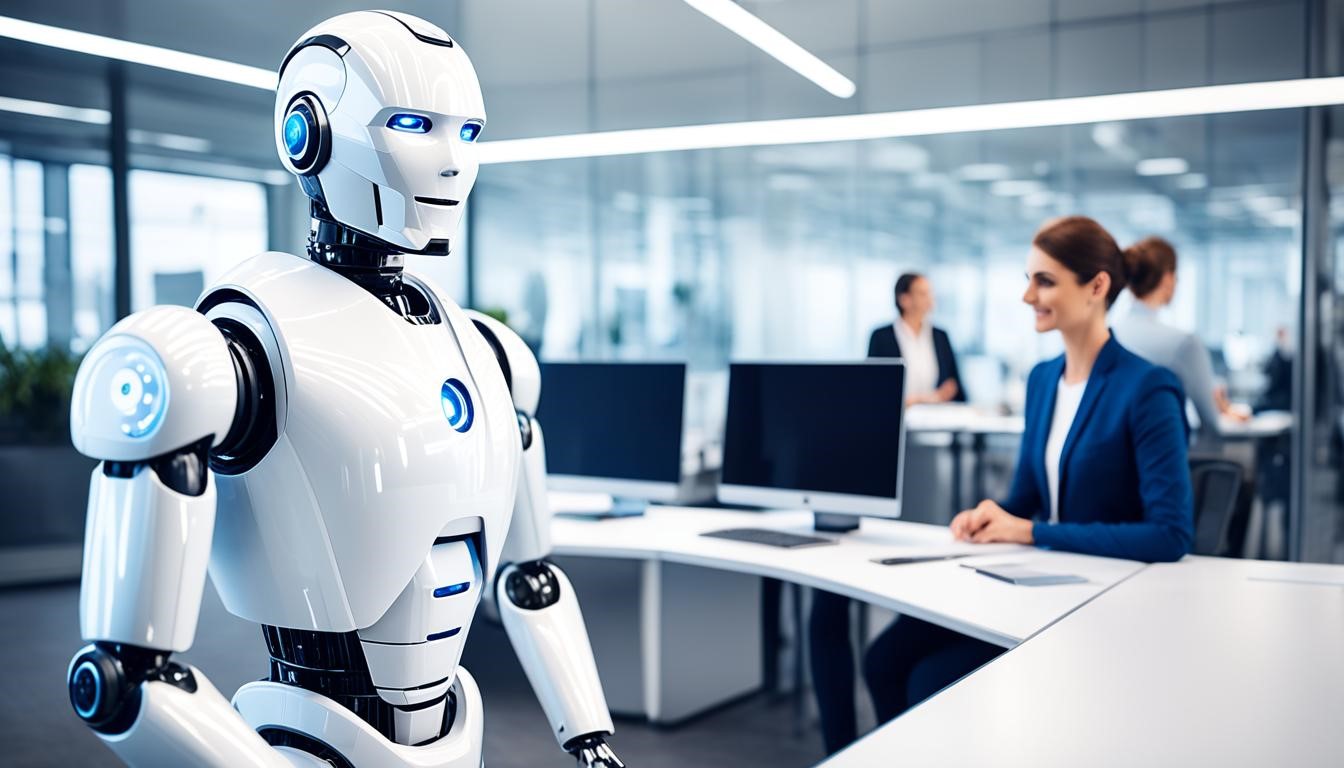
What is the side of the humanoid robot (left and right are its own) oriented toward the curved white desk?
left

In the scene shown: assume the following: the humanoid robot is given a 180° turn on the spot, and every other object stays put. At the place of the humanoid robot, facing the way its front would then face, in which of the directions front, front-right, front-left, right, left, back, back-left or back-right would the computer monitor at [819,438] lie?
right

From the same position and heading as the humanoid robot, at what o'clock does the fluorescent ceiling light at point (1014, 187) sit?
The fluorescent ceiling light is roughly at 9 o'clock from the humanoid robot.

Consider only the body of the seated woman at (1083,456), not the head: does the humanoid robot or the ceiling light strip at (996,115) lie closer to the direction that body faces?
the humanoid robot

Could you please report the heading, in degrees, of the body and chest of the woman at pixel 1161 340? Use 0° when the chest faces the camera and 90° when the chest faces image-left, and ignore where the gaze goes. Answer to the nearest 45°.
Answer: approximately 225°

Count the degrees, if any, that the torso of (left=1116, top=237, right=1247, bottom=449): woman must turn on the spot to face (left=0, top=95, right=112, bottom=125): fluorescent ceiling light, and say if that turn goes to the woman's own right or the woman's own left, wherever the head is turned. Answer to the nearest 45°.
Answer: approximately 135° to the woman's own left

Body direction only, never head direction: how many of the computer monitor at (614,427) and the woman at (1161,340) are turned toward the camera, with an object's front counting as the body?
1

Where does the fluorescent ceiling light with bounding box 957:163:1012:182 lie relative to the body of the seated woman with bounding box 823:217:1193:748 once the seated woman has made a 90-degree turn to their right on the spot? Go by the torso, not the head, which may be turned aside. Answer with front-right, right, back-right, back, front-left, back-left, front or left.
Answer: front-right

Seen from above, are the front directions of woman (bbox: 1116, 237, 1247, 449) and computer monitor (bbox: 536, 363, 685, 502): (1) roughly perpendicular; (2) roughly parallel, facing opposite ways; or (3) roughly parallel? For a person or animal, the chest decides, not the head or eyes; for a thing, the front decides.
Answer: roughly parallel, facing opposite ways

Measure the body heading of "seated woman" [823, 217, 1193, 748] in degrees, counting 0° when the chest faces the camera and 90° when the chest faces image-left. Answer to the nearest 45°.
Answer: approximately 45°

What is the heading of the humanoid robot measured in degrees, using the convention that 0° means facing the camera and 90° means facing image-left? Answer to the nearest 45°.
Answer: approximately 315°

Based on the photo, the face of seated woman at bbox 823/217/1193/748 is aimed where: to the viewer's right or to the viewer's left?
to the viewer's left
